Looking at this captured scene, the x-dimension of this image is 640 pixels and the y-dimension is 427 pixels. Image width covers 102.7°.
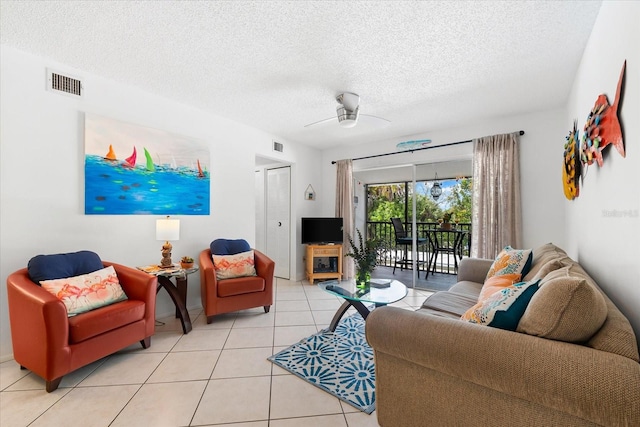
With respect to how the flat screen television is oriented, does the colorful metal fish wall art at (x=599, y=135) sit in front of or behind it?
in front

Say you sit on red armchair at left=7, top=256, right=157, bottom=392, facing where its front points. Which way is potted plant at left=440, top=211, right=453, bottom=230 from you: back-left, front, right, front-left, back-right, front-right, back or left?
front-left

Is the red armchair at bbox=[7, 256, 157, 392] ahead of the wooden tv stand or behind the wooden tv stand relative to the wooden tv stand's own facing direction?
ahead

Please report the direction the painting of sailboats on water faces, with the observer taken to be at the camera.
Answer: facing the viewer and to the right of the viewer

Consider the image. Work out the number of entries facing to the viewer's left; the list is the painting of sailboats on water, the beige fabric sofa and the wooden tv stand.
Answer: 1

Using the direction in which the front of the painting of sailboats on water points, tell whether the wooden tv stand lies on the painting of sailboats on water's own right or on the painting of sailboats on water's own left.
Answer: on the painting of sailboats on water's own left

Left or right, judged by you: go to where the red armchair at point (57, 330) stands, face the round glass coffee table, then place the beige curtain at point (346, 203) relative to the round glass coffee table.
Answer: left

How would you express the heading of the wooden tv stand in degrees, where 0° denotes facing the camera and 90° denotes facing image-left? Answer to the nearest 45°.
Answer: approximately 0°

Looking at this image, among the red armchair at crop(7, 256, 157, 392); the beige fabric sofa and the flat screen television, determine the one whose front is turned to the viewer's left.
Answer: the beige fabric sofa

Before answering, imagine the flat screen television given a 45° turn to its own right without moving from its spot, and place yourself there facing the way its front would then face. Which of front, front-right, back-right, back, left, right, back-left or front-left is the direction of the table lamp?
front
